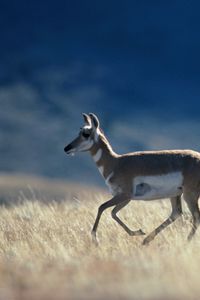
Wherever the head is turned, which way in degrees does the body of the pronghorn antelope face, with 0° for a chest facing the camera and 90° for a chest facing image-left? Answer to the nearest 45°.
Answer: approximately 90°
